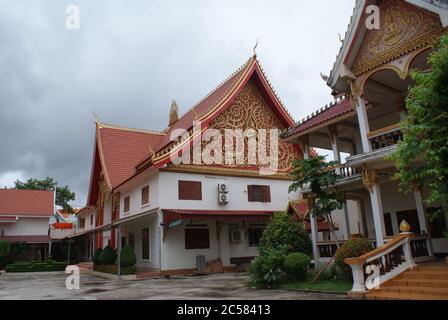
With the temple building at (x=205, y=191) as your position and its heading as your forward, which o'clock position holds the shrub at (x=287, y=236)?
The shrub is roughly at 10 o'clock from the temple building.

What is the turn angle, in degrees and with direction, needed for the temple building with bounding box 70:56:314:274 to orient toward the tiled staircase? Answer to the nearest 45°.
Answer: approximately 45° to its left

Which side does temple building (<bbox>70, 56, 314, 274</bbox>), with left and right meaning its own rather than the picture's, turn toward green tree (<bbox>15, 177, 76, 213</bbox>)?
right

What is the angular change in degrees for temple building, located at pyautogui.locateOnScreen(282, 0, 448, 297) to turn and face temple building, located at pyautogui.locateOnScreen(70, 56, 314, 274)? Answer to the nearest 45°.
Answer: approximately 90° to its right

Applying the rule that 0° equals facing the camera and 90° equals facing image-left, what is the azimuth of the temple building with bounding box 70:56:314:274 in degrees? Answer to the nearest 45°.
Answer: approximately 45°

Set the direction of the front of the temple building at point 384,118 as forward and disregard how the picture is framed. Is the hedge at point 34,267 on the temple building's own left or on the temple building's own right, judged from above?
on the temple building's own right

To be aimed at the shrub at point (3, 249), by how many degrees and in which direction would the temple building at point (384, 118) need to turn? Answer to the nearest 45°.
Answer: approximately 45° to its right

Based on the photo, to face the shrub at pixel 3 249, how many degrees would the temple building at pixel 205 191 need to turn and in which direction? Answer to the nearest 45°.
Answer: approximately 90° to its right

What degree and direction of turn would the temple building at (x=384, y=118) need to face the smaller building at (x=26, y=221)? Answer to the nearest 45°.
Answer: approximately 90° to its right

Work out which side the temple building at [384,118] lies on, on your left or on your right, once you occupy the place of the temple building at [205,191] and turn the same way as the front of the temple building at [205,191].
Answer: on your left

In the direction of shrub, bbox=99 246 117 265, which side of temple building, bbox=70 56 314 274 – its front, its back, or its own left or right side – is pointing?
right

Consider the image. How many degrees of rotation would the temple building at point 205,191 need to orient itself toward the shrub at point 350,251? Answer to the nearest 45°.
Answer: approximately 45° to its left
